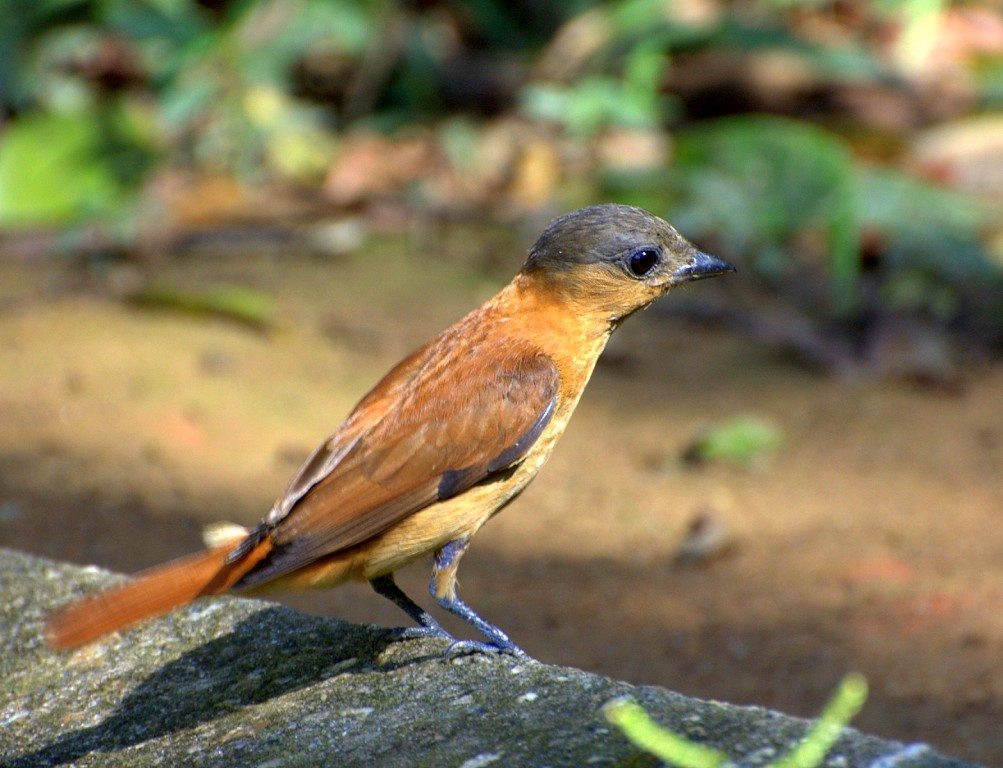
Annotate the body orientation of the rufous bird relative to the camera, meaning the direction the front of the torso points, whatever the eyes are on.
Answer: to the viewer's right
